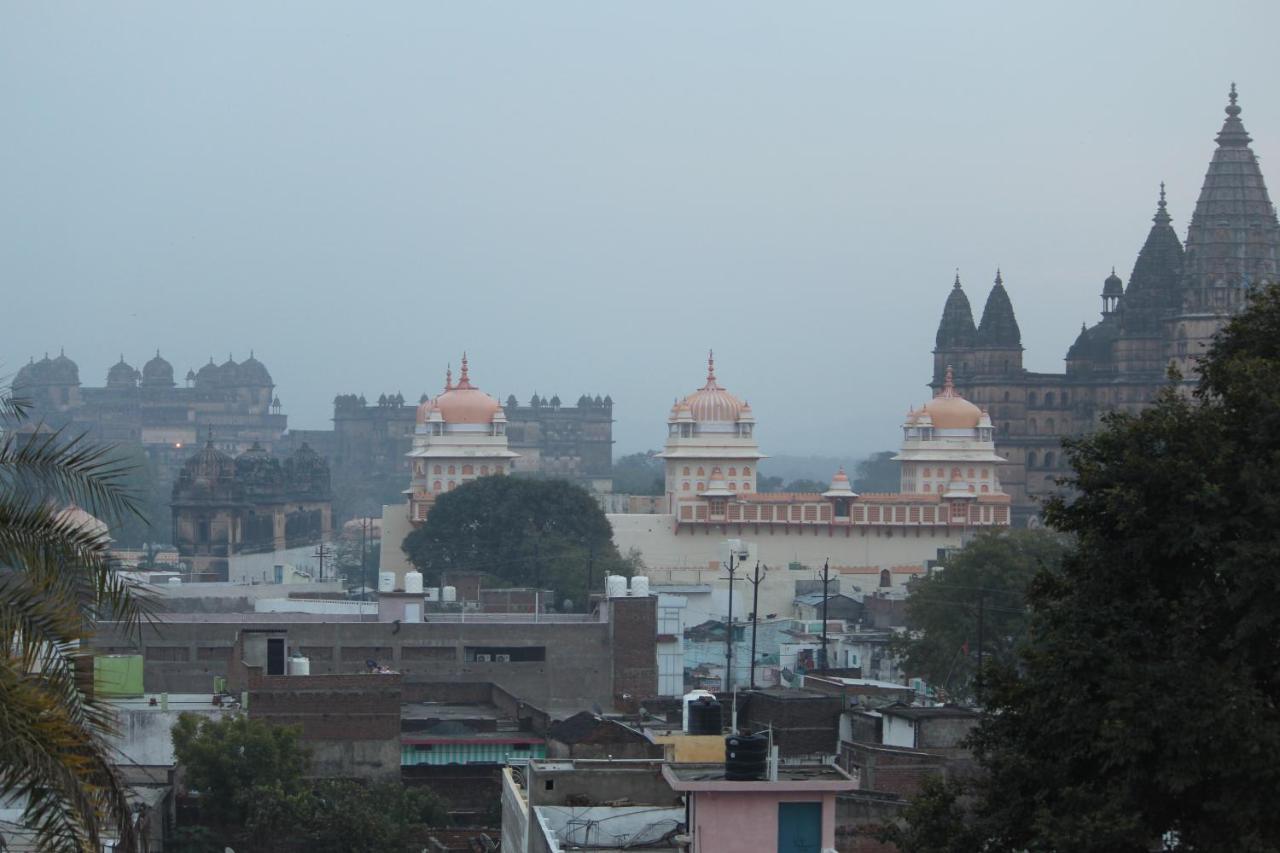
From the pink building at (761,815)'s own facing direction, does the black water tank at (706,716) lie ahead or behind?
behind

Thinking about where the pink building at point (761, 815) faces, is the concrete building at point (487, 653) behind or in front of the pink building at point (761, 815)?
behind

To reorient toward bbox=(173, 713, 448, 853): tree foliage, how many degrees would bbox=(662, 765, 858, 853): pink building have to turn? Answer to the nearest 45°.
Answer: approximately 135° to its right

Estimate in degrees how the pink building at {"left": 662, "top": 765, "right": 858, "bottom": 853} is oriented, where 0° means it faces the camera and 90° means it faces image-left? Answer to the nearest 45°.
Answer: approximately 0°

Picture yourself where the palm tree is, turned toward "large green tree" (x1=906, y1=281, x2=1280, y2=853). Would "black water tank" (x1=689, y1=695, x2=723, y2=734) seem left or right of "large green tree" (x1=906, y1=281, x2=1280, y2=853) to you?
left

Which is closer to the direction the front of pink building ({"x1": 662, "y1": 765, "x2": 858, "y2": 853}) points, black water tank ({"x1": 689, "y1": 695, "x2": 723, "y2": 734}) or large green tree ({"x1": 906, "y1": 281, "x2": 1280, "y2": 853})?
the large green tree

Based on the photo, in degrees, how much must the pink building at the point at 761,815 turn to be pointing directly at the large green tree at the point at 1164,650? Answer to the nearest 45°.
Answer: approximately 45° to its left

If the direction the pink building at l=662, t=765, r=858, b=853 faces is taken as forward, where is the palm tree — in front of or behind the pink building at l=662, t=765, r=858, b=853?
in front
